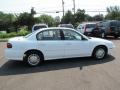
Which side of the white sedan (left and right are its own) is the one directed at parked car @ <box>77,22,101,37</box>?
left

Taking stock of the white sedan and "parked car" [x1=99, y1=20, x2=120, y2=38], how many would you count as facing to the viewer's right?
1

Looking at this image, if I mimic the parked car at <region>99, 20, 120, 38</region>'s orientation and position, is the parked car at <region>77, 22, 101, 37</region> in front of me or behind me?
in front

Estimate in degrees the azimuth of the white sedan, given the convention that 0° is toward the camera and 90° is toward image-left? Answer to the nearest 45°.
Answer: approximately 270°

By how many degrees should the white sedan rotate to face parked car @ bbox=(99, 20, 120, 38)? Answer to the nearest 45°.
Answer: approximately 45° to its left
